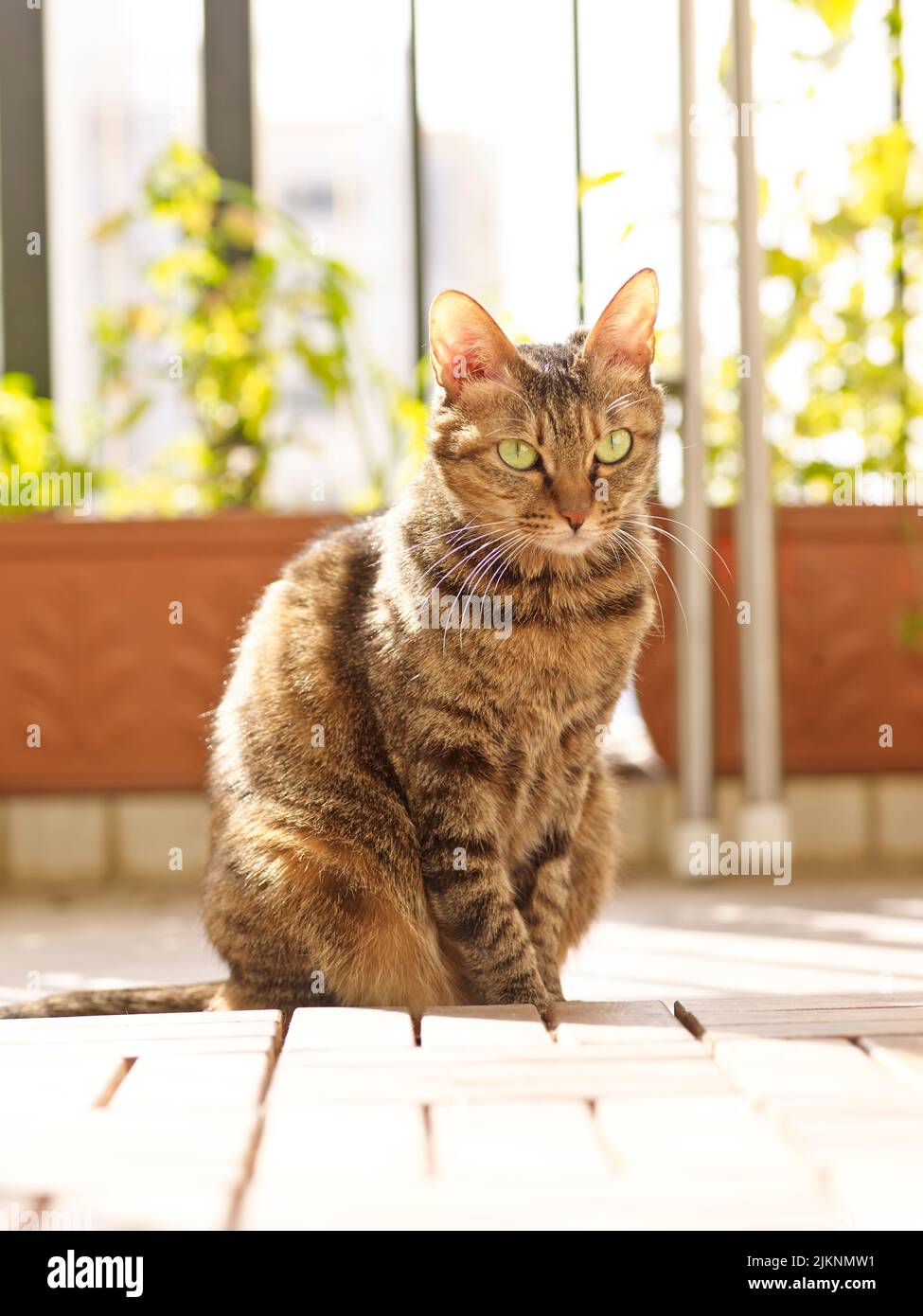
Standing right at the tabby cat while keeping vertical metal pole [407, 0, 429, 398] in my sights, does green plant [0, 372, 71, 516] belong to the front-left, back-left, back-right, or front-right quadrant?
front-left

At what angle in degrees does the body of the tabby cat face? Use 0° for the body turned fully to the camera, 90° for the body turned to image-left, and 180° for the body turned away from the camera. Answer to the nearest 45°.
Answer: approximately 315°

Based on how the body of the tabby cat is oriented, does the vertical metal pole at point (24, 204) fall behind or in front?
behind

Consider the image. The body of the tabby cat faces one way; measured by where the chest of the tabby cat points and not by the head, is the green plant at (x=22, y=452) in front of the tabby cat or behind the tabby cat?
behind
